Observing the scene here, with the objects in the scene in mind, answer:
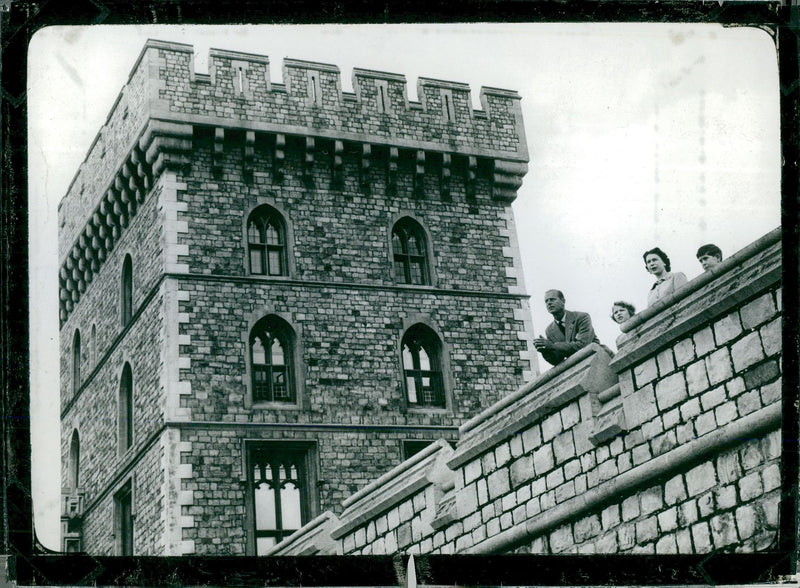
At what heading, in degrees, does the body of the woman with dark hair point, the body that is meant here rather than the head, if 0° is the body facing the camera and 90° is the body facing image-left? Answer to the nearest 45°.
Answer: approximately 45°

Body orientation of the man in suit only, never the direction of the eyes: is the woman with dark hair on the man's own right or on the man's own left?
on the man's own left

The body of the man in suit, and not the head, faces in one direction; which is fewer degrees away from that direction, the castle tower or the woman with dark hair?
the castle tower

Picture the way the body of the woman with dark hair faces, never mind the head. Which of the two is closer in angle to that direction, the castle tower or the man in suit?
the man in suit

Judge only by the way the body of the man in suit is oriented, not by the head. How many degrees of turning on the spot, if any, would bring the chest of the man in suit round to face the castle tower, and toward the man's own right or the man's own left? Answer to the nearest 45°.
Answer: approximately 45° to the man's own right

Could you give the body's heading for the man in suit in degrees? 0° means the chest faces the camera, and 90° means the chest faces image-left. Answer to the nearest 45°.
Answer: approximately 45°
